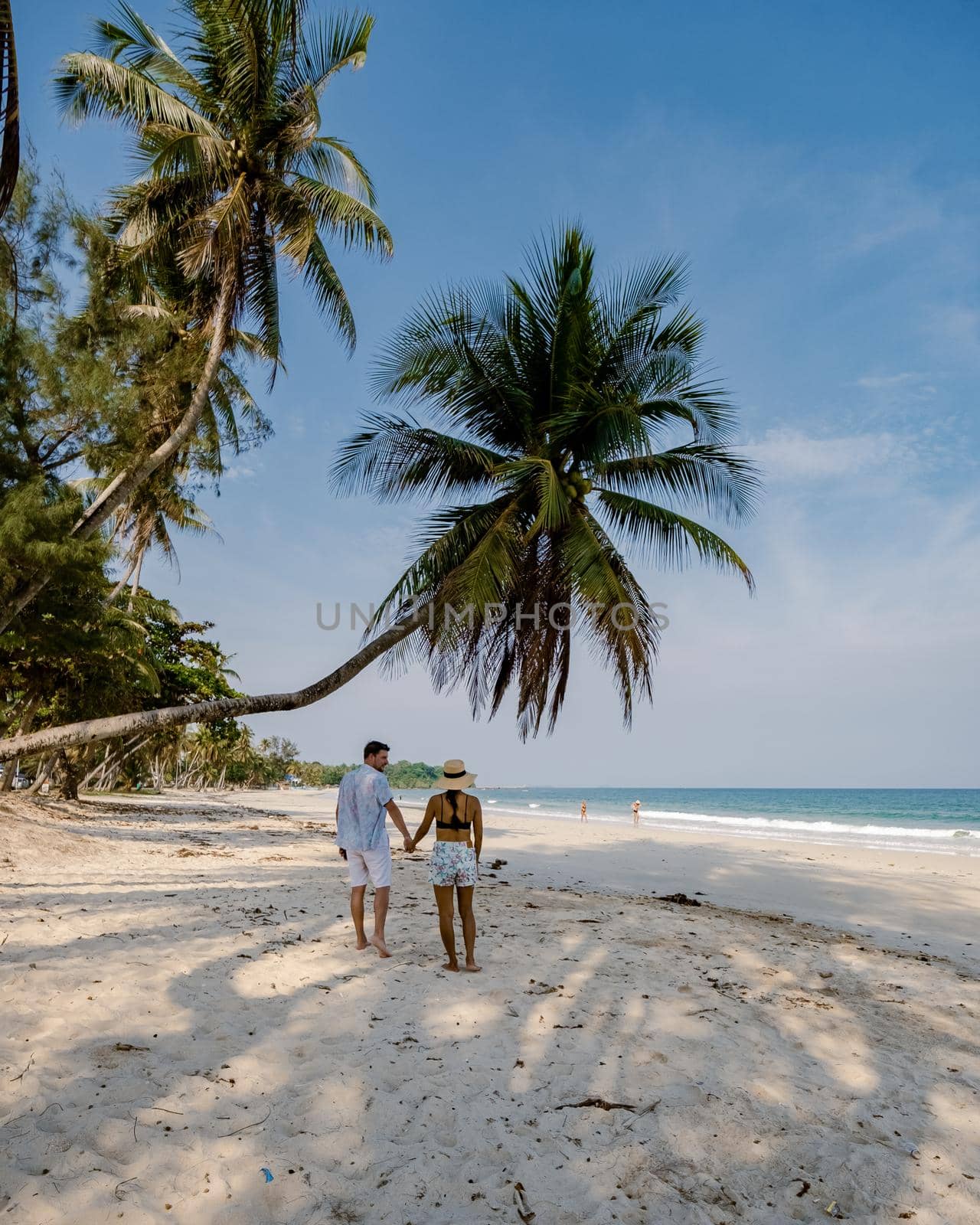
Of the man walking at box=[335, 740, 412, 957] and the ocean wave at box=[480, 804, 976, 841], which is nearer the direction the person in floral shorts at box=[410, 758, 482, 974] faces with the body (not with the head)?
the ocean wave

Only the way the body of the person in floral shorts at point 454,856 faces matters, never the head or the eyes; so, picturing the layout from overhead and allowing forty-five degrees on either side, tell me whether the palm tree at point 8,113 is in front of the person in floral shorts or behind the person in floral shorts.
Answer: behind

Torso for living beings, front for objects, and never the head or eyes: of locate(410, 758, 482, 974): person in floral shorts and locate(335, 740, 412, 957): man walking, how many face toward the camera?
0

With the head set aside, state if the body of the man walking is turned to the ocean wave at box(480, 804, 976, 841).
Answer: yes

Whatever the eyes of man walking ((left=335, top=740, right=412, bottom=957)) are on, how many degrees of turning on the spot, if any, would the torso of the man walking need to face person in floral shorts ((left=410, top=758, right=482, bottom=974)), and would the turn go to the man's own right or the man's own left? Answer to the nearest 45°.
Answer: approximately 90° to the man's own right

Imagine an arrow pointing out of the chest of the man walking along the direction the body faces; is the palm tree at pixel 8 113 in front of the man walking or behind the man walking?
behind

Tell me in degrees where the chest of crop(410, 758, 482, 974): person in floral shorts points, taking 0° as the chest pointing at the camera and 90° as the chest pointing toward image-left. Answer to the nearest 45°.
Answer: approximately 180°

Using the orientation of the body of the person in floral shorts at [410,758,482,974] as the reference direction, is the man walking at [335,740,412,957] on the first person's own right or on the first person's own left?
on the first person's own left

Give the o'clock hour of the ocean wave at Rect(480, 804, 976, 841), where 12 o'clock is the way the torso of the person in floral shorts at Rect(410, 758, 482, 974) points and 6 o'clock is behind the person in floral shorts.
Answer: The ocean wave is roughly at 1 o'clock from the person in floral shorts.

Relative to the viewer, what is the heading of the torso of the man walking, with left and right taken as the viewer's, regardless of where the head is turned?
facing away from the viewer and to the right of the viewer
